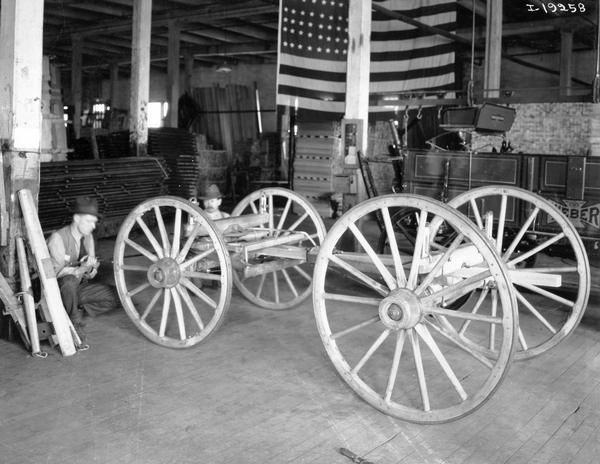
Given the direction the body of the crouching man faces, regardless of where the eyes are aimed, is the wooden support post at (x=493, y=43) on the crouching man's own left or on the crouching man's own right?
on the crouching man's own left

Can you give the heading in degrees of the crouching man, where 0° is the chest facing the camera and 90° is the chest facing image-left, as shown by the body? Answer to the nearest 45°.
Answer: approximately 315°

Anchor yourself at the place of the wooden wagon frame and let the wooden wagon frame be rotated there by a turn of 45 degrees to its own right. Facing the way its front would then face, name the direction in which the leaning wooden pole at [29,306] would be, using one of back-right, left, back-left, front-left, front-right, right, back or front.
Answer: left

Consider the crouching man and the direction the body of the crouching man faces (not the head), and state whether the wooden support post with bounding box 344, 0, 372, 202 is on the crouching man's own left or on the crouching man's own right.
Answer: on the crouching man's own left

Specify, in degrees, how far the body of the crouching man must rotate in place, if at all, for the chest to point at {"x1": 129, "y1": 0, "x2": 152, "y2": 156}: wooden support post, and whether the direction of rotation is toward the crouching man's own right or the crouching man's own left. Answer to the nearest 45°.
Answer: approximately 135° to the crouching man's own left

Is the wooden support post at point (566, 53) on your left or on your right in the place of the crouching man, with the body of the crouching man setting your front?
on your left

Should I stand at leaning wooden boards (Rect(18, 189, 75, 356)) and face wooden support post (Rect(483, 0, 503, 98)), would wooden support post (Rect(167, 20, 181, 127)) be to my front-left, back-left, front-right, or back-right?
front-left

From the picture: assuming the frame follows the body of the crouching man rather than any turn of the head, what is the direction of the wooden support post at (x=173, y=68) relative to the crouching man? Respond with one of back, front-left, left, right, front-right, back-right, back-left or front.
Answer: back-left
